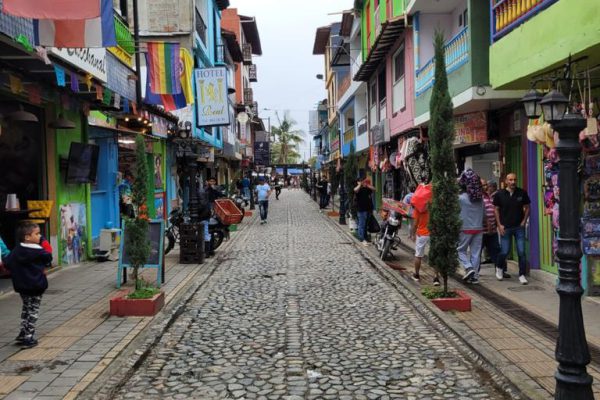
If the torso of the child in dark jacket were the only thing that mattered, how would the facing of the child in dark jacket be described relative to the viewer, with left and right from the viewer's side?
facing away from the viewer and to the right of the viewer

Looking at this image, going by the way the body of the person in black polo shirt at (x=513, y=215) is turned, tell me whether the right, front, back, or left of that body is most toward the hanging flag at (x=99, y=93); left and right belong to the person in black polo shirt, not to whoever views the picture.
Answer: right

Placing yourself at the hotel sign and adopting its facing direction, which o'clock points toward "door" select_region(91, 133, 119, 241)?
The door is roughly at 1 o'clock from the hotel sign.

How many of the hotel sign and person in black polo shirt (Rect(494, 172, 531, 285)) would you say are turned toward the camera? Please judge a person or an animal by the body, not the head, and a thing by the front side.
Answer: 2

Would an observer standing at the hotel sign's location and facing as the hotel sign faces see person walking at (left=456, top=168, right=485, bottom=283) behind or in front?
in front

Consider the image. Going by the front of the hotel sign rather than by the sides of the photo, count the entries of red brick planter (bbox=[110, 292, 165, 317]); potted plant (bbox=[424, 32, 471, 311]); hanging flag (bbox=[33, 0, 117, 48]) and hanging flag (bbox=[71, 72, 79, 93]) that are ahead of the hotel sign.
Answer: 4

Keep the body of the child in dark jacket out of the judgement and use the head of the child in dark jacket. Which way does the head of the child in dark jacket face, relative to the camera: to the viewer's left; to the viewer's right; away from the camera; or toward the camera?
to the viewer's right

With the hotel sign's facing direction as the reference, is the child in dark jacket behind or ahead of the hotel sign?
ahead
